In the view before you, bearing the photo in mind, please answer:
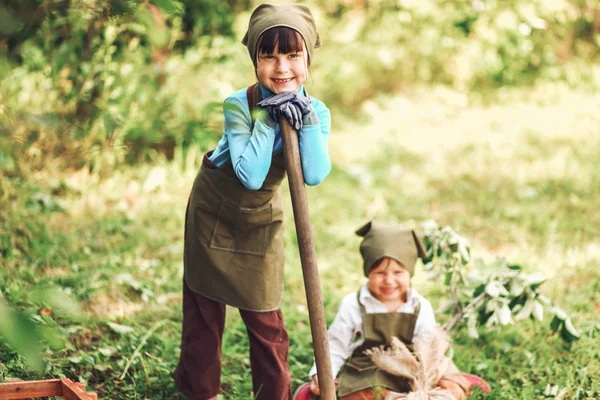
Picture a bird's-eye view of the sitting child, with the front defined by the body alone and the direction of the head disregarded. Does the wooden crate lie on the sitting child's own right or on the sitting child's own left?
on the sitting child's own right

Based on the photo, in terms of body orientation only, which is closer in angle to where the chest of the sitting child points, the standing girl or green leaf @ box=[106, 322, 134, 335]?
the standing girl

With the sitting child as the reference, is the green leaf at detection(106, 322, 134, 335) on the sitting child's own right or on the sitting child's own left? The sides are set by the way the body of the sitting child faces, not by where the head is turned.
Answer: on the sitting child's own right

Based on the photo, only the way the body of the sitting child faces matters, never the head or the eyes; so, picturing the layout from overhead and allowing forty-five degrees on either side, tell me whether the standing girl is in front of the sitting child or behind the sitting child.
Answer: in front

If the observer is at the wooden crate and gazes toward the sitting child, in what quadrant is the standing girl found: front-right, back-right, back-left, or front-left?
front-right

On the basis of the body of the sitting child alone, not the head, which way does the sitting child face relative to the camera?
toward the camera

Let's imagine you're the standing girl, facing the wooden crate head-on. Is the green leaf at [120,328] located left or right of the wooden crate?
right

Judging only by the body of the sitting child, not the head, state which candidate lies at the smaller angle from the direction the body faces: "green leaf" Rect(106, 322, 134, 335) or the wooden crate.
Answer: the wooden crate

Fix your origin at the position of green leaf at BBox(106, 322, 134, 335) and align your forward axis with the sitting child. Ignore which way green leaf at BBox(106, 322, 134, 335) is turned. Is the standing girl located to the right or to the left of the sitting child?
right
